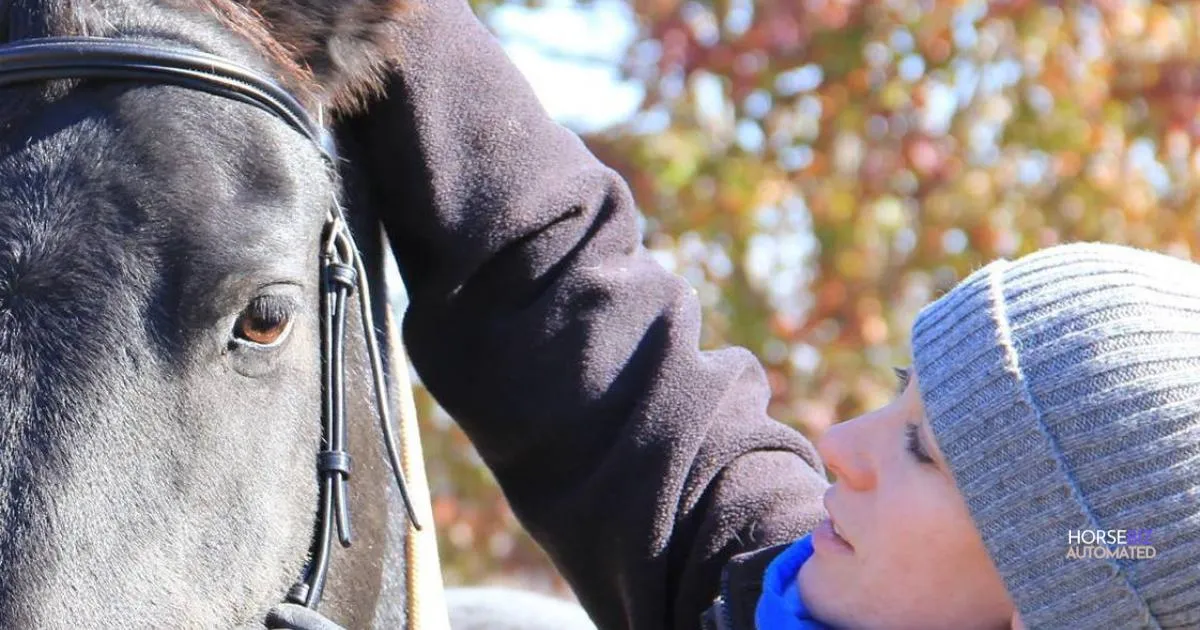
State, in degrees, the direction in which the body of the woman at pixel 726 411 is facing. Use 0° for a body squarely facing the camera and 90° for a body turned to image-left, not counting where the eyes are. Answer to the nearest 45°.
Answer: approximately 90°

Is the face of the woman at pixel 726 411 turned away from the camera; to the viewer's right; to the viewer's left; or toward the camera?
to the viewer's left

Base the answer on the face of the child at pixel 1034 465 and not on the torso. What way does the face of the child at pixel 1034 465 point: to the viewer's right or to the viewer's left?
to the viewer's left
